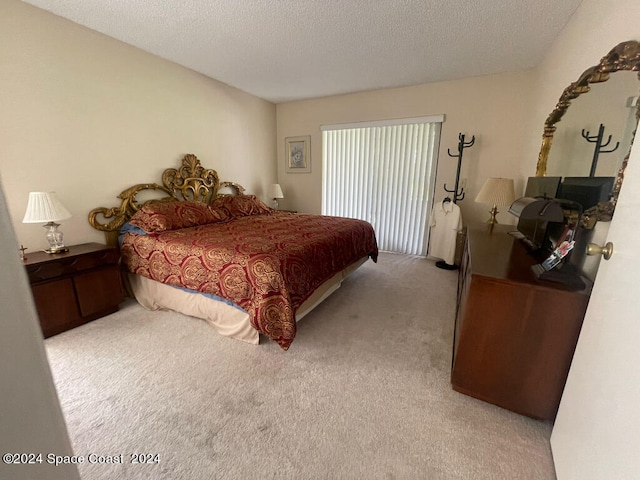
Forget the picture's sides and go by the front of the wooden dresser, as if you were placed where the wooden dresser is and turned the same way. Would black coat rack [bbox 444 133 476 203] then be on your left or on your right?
on your right

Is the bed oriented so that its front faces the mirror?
yes

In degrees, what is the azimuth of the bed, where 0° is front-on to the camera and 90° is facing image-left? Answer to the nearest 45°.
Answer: approximately 315°

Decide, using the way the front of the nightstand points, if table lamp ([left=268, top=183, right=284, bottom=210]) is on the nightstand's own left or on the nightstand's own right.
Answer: on the nightstand's own left

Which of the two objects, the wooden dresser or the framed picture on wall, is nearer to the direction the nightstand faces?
the wooden dresser

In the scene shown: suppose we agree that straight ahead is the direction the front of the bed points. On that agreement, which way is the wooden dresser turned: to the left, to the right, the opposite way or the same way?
the opposite way

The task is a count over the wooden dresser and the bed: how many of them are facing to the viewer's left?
1

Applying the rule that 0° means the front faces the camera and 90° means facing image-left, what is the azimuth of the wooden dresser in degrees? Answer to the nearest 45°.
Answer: approximately 90°
